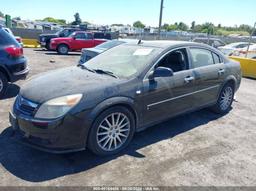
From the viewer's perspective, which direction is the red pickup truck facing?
to the viewer's left

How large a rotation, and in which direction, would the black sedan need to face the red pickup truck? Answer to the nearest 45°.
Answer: approximately 135° to its right

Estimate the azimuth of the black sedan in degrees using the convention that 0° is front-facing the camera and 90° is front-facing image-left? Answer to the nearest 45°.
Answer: approximately 45°

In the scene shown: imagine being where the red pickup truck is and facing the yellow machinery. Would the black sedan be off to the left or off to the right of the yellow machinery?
right

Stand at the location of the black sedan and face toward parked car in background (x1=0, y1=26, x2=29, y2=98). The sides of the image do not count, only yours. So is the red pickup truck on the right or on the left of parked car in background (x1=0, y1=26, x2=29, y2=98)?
right

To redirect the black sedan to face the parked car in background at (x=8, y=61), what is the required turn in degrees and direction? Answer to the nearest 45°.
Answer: approximately 90° to its right

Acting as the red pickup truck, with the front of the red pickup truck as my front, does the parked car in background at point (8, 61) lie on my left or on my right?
on my left

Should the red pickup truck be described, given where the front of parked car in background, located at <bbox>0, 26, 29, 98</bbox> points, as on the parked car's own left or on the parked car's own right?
on the parked car's own right

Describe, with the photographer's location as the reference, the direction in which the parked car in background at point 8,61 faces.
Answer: facing away from the viewer and to the left of the viewer

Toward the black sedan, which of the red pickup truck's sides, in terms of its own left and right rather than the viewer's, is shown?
left

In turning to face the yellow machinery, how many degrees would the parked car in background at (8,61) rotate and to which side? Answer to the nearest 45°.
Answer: approximately 135° to its right

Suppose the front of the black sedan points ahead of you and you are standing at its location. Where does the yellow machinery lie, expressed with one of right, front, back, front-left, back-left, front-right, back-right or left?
back
